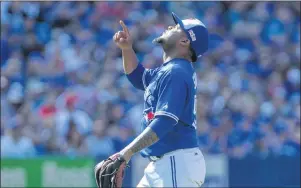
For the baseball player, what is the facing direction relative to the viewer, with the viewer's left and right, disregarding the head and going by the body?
facing to the left of the viewer
